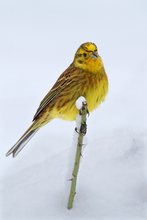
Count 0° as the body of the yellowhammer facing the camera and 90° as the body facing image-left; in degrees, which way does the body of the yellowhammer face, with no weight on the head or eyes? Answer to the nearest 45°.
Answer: approximately 315°
